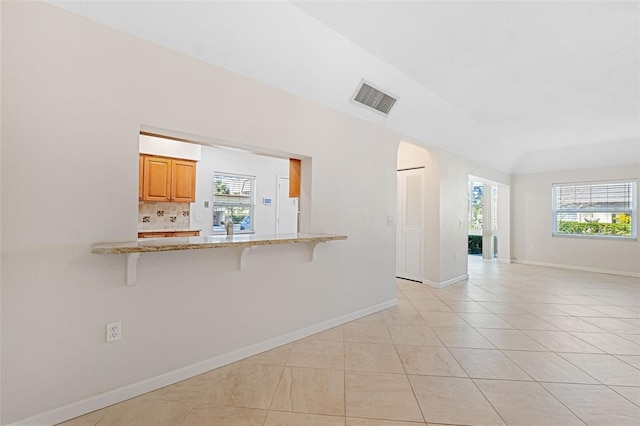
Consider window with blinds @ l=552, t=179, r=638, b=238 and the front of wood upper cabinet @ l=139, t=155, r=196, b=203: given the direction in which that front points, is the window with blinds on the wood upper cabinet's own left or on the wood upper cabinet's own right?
on the wood upper cabinet's own left

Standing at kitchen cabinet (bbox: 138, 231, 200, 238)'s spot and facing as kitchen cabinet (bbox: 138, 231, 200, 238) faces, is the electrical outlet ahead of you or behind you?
ahead

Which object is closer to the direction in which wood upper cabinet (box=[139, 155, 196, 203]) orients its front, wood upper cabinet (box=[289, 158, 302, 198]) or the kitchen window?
the wood upper cabinet

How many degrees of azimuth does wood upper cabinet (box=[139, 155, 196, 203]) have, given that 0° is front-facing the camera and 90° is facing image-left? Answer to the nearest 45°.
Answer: approximately 0°

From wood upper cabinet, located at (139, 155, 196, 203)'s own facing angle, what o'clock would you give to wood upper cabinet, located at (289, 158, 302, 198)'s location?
wood upper cabinet, located at (289, 158, 302, 198) is roughly at 11 o'clock from wood upper cabinet, located at (139, 155, 196, 203).

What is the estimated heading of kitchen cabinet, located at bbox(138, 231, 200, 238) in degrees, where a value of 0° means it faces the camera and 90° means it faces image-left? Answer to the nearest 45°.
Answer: approximately 0°

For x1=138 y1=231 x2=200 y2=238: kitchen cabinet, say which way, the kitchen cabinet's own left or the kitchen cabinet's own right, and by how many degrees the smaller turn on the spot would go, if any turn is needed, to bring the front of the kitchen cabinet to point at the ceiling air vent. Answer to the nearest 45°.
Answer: approximately 45° to the kitchen cabinet's own left

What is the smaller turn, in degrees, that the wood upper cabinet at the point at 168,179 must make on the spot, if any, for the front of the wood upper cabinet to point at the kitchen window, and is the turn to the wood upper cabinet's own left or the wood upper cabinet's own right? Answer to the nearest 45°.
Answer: approximately 135° to the wood upper cabinet's own left

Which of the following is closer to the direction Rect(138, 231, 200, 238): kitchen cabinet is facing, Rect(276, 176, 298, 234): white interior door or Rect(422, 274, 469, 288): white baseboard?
the white baseboard

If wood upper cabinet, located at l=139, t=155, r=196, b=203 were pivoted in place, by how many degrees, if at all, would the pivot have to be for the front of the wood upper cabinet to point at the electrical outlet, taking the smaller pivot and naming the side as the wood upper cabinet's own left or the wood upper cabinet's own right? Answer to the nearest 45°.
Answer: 0° — it already faces it

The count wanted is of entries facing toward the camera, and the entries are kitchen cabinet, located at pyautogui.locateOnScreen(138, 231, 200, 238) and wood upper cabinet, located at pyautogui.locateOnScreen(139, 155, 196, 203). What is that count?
2
